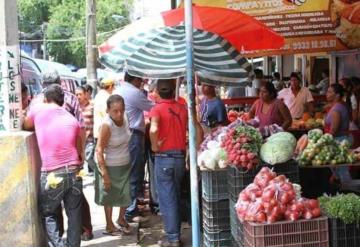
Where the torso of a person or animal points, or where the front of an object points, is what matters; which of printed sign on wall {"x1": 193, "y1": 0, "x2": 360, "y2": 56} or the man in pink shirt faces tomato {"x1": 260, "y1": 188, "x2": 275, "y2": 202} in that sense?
the printed sign on wall

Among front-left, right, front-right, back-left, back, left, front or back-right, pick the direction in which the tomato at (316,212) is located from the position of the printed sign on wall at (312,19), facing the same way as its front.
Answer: front

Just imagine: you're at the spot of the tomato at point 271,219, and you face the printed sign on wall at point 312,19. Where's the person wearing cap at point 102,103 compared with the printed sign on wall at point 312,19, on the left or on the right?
left

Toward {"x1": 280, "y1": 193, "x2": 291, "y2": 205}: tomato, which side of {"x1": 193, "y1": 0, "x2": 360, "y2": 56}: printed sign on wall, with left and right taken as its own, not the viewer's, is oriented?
front

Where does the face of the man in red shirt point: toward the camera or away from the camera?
away from the camera

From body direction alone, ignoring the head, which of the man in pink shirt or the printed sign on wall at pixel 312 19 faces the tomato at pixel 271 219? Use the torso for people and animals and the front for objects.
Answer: the printed sign on wall

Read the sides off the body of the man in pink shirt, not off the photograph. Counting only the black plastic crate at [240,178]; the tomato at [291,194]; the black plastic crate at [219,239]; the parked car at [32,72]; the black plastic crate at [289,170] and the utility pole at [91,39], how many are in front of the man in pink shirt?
2

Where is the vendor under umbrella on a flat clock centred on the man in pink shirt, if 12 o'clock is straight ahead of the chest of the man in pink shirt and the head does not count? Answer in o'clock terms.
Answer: The vendor under umbrella is roughly at 2 o'clock from the man in pink shirt.

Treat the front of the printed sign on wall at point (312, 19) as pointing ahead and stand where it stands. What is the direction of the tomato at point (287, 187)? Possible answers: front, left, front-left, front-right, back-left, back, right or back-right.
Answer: front

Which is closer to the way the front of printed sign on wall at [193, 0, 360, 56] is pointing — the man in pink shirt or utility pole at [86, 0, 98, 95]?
the man in pink shirt

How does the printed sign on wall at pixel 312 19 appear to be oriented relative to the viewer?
toward the camera

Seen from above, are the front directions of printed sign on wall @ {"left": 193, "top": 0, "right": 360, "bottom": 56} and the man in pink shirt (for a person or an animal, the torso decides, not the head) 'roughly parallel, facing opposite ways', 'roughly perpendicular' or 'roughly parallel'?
roughly parallel, facing opposite ways

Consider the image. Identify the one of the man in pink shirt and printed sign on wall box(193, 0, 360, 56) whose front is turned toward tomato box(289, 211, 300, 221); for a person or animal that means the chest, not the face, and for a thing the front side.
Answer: the printed sign on wall

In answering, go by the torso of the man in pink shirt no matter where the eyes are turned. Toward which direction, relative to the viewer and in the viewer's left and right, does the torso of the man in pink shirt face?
facing away from the viewer

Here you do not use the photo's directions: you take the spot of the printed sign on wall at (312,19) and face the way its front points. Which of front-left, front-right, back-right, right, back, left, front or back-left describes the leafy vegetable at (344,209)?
front

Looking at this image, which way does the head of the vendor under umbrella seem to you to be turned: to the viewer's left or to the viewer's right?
to the viewer's left
